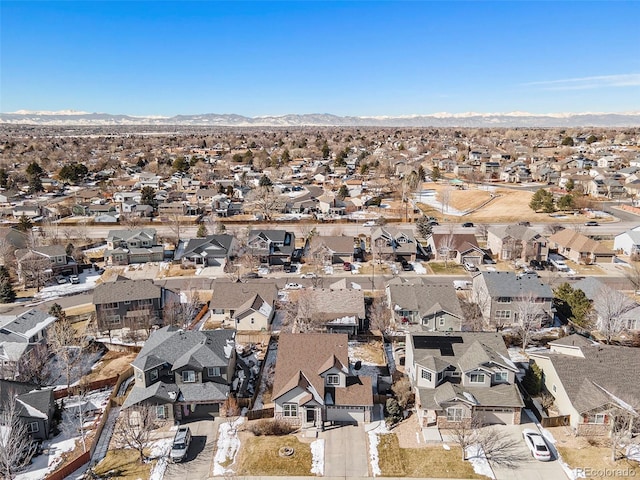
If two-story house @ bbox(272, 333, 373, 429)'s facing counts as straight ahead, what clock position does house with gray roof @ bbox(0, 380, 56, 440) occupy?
The house with gray roof is roughly at 3 o'clock from the two-story house.

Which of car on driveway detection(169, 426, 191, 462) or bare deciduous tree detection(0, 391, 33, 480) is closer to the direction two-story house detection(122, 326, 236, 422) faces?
the car on driveway

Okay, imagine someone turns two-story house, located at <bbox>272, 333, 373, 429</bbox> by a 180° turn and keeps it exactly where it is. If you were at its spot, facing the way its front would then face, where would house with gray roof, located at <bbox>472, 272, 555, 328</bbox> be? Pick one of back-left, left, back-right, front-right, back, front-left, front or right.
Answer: front-right

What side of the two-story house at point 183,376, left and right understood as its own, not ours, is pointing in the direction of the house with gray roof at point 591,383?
left

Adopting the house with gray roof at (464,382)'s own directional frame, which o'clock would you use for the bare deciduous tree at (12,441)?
The bare deciduous tree is roughly at 2 o'clock from the house with gray roof.

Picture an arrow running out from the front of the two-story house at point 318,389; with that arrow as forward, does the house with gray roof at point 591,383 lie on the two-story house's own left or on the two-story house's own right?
on the two-story house's own left

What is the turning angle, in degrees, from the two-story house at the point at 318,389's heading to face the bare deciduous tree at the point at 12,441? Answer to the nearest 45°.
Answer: approximately 90° to its right

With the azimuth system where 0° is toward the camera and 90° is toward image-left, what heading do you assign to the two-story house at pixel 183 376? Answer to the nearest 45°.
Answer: approximately 0°

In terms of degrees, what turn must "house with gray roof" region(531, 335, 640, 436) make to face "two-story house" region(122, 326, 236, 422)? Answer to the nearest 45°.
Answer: approximately 45° to its right

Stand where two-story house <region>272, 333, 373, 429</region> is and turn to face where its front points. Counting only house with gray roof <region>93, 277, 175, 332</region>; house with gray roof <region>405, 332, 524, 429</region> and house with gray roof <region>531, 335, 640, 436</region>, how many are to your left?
2
